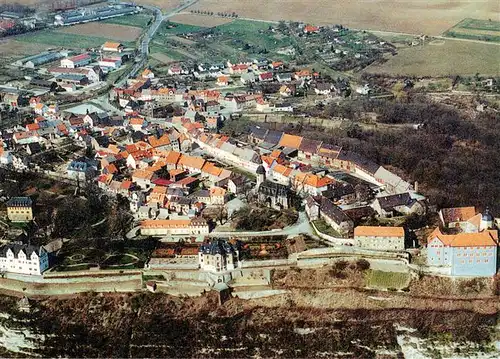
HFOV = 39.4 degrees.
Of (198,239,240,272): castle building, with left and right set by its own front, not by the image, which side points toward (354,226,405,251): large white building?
left

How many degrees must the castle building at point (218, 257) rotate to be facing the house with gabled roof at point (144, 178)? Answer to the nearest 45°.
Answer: approximately 135° to its right

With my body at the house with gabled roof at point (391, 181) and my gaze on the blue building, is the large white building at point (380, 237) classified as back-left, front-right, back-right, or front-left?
front-right

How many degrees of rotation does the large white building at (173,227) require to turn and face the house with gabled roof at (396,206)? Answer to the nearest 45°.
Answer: approximately 90° to its left

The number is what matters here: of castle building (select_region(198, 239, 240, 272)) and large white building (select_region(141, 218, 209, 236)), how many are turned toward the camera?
2

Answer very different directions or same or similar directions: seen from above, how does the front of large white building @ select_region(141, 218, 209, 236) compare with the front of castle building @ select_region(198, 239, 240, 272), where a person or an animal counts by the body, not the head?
same or similar directions

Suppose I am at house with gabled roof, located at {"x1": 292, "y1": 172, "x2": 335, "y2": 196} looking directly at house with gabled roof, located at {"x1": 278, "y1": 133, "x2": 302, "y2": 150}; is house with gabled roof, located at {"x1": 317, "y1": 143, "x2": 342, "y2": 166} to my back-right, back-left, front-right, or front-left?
front-right

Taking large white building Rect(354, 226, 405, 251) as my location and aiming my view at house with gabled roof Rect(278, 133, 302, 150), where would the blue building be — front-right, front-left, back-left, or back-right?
back-right

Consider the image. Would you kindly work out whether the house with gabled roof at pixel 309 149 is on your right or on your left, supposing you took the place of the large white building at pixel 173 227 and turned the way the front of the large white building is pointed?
on your left

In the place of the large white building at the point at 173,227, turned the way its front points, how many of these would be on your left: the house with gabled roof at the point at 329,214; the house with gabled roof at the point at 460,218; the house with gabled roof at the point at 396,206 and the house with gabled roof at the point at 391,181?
4

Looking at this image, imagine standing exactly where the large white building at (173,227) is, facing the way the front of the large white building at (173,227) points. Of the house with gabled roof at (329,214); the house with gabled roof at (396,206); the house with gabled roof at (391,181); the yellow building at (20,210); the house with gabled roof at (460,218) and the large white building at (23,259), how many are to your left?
4

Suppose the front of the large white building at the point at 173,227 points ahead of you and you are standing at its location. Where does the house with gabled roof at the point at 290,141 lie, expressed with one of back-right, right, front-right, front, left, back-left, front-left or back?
back-left

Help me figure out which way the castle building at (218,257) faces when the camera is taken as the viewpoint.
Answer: facing the viewer

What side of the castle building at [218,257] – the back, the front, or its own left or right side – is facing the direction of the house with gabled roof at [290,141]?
back

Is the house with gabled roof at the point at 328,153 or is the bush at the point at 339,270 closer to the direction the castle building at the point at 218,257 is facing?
the bush

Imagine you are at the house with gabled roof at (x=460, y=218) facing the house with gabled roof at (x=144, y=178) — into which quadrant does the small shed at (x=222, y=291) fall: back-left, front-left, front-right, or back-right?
front-left

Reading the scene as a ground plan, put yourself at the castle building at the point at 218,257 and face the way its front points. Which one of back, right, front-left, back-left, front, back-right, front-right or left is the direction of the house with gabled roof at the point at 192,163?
back

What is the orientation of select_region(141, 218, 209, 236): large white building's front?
toward the camera
